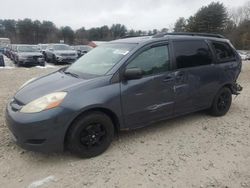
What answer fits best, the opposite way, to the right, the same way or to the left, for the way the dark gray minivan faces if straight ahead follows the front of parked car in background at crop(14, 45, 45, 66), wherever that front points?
to the right

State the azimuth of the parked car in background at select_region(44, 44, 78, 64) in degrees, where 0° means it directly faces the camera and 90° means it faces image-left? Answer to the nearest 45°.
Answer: approximately 315°

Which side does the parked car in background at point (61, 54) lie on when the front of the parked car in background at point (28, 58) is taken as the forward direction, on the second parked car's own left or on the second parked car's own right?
on the second parked car's own left

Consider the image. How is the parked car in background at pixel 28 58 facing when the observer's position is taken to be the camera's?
facing the viewer and to the right of the viewer

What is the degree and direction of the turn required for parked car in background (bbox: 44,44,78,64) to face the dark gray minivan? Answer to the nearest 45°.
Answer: approximately 45° to its right

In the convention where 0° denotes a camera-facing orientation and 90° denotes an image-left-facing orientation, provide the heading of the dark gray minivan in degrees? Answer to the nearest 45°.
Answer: approximately 45°

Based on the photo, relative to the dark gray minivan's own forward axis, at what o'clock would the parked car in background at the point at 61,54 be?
The parked car in background is roughly at 4 o'clock from the dark gray minivan.

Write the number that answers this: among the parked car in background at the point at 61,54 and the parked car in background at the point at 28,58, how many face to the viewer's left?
0

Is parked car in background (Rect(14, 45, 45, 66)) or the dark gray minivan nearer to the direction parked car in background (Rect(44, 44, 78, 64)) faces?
the dark gray minivan

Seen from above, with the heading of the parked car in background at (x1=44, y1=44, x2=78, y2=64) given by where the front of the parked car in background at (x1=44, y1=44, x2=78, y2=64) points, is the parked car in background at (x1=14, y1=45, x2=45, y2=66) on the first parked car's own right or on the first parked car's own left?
on the first parked car's own right
